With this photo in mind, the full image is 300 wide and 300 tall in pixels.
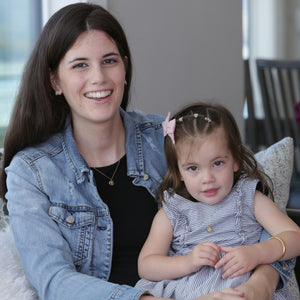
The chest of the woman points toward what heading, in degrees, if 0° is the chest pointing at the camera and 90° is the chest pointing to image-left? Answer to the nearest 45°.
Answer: approximately 315°

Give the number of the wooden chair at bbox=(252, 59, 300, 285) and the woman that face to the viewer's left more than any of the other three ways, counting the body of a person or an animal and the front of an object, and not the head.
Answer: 0

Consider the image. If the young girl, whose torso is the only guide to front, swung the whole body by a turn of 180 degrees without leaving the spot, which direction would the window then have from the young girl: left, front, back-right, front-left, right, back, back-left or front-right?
front-left

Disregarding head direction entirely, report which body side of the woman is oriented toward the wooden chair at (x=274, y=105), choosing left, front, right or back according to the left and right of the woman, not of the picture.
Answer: left

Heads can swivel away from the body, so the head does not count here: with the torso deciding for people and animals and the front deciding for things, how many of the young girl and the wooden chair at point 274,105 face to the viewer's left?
0

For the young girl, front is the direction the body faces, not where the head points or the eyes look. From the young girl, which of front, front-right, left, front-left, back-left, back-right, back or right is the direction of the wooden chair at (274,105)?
back
